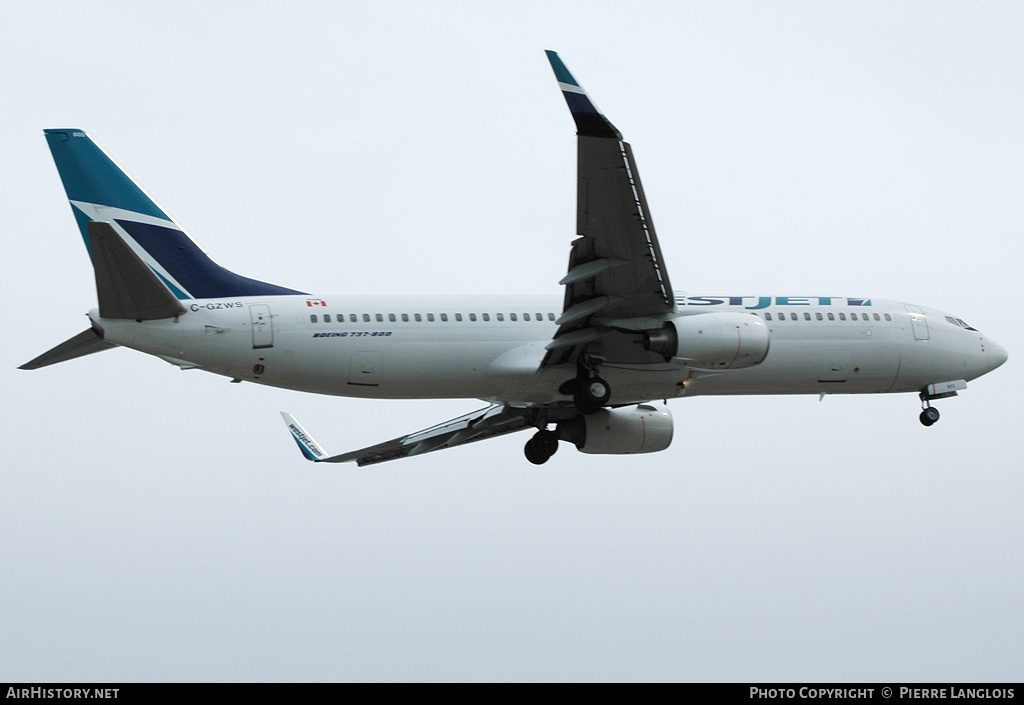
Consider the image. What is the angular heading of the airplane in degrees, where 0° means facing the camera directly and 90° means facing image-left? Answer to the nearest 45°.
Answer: approximately 270°
